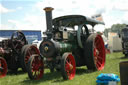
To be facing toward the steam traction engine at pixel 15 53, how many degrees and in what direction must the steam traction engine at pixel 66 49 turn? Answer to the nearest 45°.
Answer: approximately 90° to its right

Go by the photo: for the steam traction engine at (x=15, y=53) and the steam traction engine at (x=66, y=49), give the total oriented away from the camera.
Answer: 0

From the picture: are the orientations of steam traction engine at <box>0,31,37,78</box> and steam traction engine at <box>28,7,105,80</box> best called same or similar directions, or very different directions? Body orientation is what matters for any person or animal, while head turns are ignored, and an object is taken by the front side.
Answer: same or similar directions

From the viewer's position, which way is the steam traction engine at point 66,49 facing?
facing the viewer and to the left of the viewer

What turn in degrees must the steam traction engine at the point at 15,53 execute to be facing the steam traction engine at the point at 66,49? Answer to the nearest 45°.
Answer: approximately 90° to its left
